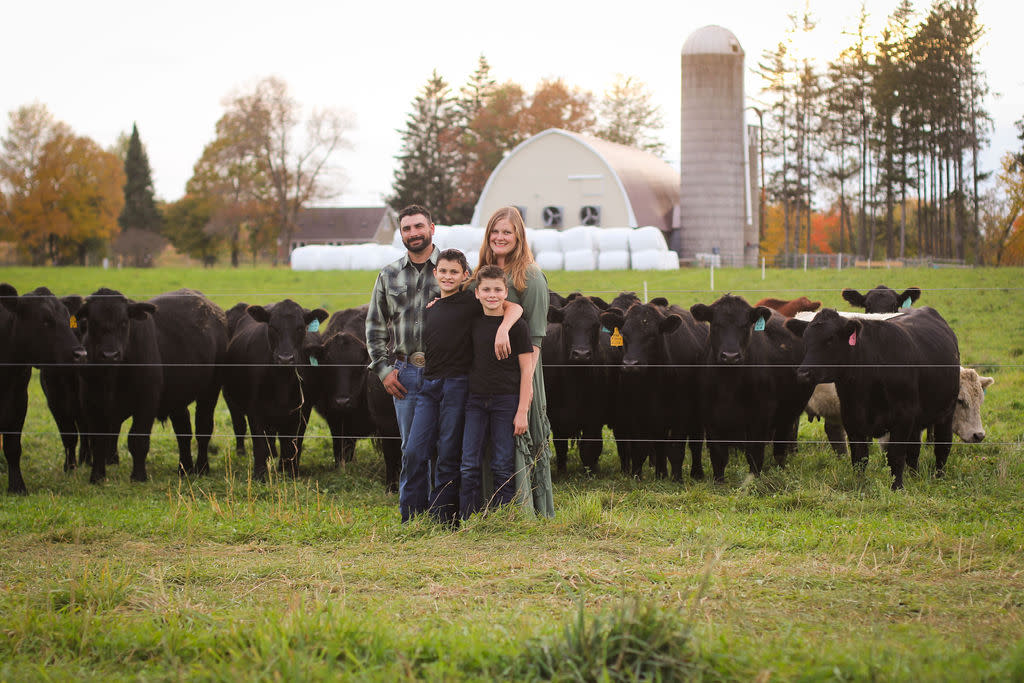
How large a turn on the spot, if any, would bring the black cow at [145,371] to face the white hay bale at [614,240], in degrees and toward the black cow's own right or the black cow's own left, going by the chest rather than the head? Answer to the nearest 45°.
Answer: approximately 180°

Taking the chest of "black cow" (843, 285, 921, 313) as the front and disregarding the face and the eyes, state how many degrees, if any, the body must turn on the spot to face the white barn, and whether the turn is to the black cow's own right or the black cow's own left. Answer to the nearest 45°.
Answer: approximately 180°

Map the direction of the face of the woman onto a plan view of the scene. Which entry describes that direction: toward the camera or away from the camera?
toward the camera

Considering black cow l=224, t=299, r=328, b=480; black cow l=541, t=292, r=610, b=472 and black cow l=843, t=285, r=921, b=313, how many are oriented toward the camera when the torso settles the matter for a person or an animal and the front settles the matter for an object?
3

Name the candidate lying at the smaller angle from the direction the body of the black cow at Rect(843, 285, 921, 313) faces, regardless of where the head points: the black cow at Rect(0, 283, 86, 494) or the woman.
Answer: the woman

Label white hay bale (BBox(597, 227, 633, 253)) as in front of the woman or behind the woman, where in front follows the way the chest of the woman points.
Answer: behind

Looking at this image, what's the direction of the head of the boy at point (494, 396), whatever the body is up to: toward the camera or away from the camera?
toward the camera

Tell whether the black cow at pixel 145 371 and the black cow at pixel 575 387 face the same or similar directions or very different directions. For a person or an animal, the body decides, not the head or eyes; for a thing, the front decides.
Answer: same or similar directions

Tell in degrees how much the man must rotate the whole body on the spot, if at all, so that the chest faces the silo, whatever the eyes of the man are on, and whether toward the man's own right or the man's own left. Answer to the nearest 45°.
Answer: approximately 135° to the man's own left

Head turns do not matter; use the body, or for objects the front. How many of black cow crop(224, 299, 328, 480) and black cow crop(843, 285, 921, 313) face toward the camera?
2

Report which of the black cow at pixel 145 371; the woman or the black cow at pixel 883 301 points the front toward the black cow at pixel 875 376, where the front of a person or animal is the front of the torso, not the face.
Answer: the black cow at pixel 883 301

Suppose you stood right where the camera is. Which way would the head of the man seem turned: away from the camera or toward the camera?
toward the camera

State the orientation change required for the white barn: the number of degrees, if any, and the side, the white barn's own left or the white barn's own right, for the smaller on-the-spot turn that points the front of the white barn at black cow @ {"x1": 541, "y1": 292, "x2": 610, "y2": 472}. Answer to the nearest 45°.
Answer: approximately 45° to the white barn's own left

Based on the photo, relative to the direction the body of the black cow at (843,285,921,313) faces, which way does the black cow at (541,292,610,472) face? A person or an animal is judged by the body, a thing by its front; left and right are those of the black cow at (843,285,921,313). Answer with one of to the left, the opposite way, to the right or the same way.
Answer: the same way

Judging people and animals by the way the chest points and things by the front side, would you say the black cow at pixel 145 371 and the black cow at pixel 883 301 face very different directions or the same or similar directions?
same or similar directions

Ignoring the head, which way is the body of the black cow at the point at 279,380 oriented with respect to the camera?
toward the camera

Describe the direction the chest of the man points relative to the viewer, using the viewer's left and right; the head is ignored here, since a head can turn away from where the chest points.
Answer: facing the viewer and to the right of the viewer

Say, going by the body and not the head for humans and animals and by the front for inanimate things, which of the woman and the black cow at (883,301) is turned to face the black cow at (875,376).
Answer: the black cow at (883,301)

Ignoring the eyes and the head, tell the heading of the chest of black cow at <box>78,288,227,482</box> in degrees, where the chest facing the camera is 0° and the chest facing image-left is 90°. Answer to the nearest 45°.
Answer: approximately 45°
